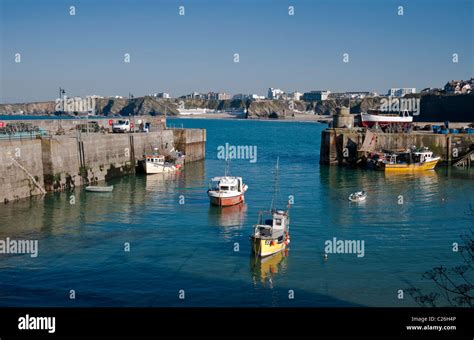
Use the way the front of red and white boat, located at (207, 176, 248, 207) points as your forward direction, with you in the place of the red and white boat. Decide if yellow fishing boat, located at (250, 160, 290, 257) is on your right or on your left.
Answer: on your left

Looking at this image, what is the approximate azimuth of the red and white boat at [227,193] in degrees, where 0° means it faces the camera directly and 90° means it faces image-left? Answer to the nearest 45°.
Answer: approximately 45°

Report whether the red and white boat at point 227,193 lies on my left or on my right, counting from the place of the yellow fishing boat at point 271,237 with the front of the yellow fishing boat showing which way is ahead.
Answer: on my right
